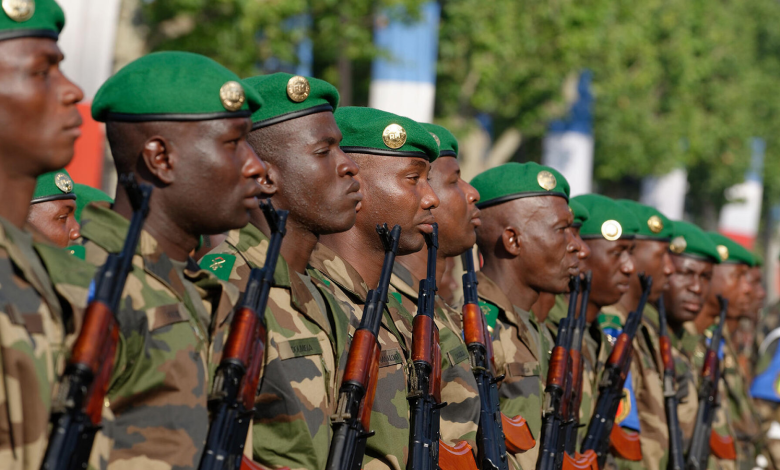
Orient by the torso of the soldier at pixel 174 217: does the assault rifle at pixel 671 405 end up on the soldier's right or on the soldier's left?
on the soldier's left

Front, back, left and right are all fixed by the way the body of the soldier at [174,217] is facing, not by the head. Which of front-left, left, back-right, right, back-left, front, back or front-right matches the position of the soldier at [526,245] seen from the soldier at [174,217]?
left

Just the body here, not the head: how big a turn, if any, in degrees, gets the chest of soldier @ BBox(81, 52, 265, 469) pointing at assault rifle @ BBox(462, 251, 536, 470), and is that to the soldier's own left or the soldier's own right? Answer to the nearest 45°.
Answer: approximately 90° to the soldier's own left

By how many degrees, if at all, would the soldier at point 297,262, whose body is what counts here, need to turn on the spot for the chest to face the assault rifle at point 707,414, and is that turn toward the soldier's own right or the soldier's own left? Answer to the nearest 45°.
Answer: approximately 90° to the soldier's own left

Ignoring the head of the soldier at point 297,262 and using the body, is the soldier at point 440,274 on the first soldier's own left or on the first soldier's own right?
on the first soldier's own left
